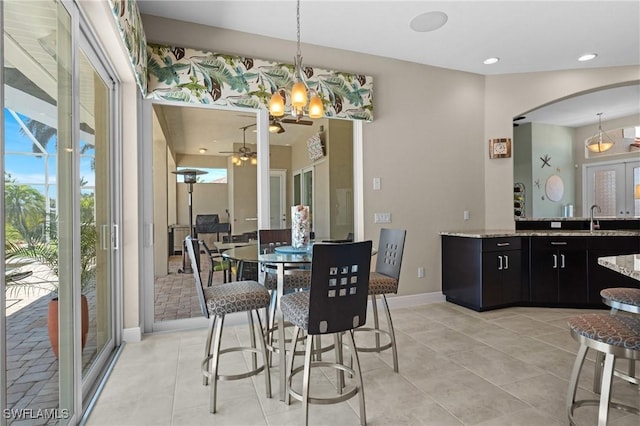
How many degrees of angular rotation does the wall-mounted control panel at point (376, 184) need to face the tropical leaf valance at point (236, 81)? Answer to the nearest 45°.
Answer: approximately 45° to its right

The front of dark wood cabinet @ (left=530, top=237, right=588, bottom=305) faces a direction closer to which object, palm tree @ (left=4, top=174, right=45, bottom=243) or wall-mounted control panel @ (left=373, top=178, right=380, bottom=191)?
the palm tree

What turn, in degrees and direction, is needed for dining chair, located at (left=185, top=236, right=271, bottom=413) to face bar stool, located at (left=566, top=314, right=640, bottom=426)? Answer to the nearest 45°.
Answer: approximately 45° to its right

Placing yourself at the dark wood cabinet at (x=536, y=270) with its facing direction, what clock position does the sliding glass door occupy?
The sliding glass door is roughly at 1 o'clock from the dark wood cabinet.

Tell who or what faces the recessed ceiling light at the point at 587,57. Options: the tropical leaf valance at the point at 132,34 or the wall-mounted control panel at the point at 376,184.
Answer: the tropical leaf valance

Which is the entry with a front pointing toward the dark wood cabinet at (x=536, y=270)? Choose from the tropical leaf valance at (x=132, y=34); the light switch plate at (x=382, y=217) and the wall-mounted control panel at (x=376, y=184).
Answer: the tropical leaf valance

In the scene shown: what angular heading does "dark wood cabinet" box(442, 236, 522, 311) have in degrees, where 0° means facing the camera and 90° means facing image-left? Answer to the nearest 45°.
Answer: approximately 315°

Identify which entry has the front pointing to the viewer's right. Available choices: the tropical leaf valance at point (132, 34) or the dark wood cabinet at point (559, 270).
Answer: the tropical leaf valance

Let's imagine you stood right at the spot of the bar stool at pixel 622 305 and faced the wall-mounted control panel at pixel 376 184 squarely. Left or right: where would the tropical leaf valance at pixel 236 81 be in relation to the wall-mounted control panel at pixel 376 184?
left
